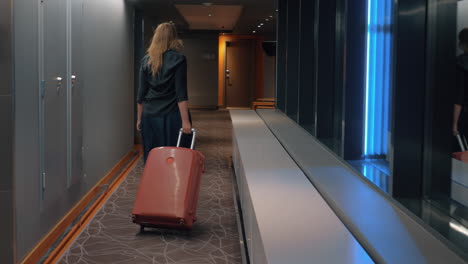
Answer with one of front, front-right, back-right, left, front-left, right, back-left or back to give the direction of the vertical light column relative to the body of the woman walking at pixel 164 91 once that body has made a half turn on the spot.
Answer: front-left

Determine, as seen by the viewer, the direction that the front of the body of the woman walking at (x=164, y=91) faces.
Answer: away from the camera
